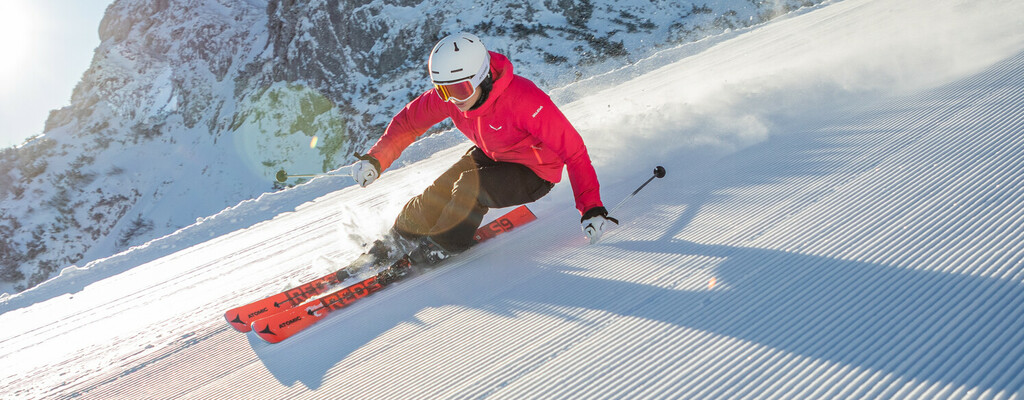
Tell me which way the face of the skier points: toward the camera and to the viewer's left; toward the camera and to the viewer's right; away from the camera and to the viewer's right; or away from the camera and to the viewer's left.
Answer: toward the camera and to the viewer's left

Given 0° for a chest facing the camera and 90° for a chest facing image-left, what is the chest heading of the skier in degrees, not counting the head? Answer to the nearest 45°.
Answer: approximately 45°
